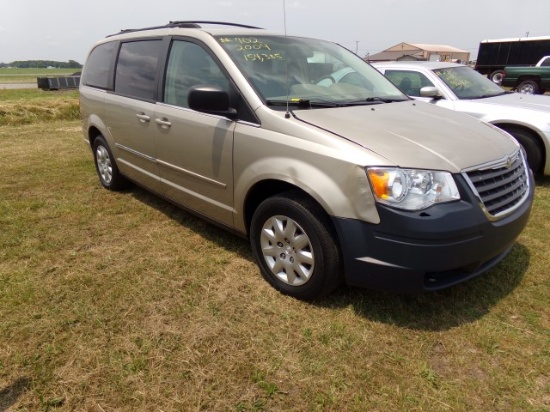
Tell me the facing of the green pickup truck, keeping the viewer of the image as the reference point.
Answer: facing to the right of the viewer

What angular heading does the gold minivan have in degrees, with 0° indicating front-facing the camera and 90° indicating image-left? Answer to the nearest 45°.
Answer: approximately 315°

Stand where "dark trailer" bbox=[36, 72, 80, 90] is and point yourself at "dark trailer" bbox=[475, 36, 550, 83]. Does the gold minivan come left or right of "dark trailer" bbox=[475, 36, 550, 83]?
right

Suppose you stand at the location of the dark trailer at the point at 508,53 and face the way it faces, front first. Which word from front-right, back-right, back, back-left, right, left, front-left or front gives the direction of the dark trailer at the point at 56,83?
back

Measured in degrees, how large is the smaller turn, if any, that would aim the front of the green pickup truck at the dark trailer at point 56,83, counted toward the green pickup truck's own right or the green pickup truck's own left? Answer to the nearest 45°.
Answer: approximately 180°

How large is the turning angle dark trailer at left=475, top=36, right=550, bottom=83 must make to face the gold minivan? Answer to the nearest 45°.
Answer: approximately 90° to its right

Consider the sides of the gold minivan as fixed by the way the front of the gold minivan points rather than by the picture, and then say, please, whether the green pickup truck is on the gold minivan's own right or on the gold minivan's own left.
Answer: on the gold minivan's own left

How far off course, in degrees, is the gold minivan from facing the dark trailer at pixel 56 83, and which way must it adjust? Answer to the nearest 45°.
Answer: approximately 180°

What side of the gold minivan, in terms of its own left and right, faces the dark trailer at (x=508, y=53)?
left

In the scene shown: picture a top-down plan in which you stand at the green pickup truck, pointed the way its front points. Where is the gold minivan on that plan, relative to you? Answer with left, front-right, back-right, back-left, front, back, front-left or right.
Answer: right

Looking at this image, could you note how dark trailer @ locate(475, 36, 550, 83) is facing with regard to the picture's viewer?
facing to the right of the viewer
